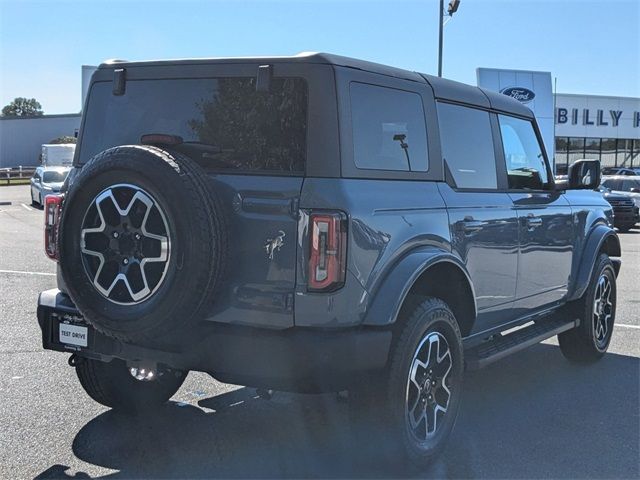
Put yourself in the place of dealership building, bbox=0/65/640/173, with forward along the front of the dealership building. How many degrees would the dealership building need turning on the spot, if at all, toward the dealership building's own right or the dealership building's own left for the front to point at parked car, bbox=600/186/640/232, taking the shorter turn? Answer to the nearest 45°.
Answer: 0° — it already faces it

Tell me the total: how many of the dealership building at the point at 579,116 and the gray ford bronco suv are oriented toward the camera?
1

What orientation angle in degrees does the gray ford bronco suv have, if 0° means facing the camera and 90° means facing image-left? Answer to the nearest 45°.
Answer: approximately 225°

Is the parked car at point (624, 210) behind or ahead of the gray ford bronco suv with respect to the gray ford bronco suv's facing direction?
ahead

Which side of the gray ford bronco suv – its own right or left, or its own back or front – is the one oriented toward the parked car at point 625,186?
front

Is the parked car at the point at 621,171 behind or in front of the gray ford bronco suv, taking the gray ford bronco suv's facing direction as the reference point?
in front

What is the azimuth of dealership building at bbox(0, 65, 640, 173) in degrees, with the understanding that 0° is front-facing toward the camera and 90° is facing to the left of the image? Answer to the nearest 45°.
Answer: approximately 0°

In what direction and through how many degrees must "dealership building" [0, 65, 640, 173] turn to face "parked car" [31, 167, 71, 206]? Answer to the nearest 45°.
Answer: approximately 45° to its right

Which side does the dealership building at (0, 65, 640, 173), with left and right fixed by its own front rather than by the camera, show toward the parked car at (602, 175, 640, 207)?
front

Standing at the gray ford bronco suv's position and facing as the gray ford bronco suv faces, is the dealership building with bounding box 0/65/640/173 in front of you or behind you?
in front
